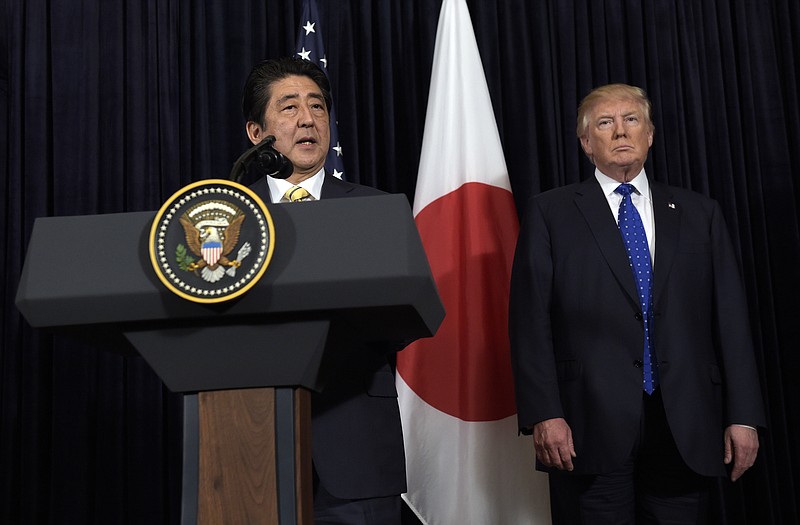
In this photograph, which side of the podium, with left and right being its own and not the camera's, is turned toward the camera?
front

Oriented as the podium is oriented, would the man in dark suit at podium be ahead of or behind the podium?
behind

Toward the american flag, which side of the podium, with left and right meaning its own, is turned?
back
